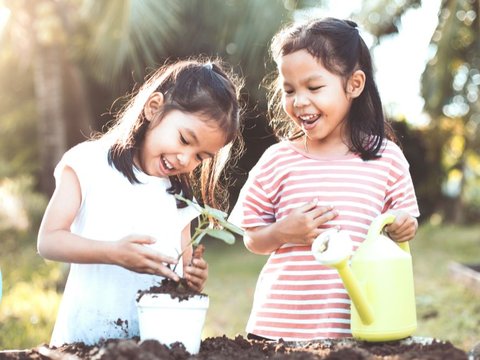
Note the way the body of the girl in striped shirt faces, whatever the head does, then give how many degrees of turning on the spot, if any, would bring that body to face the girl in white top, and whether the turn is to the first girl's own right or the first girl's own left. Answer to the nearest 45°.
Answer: approximately 45° to the first girl's own right

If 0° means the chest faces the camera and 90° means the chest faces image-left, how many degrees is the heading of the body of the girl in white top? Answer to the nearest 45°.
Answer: approximately 315°

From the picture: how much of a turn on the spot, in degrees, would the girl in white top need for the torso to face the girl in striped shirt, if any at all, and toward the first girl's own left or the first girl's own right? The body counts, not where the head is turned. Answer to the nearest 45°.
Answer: approximately 45° to the first girl's own left

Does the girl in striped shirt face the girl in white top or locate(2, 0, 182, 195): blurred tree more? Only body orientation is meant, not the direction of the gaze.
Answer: the girl in white top

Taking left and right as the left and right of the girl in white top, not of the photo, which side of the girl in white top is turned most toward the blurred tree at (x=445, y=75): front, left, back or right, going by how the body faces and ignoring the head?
left

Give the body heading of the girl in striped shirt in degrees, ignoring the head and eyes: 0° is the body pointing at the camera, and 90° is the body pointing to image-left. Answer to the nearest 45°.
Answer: approximately 0°

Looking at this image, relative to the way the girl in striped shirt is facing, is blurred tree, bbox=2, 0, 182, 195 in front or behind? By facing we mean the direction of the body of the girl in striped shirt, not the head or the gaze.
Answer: behind
